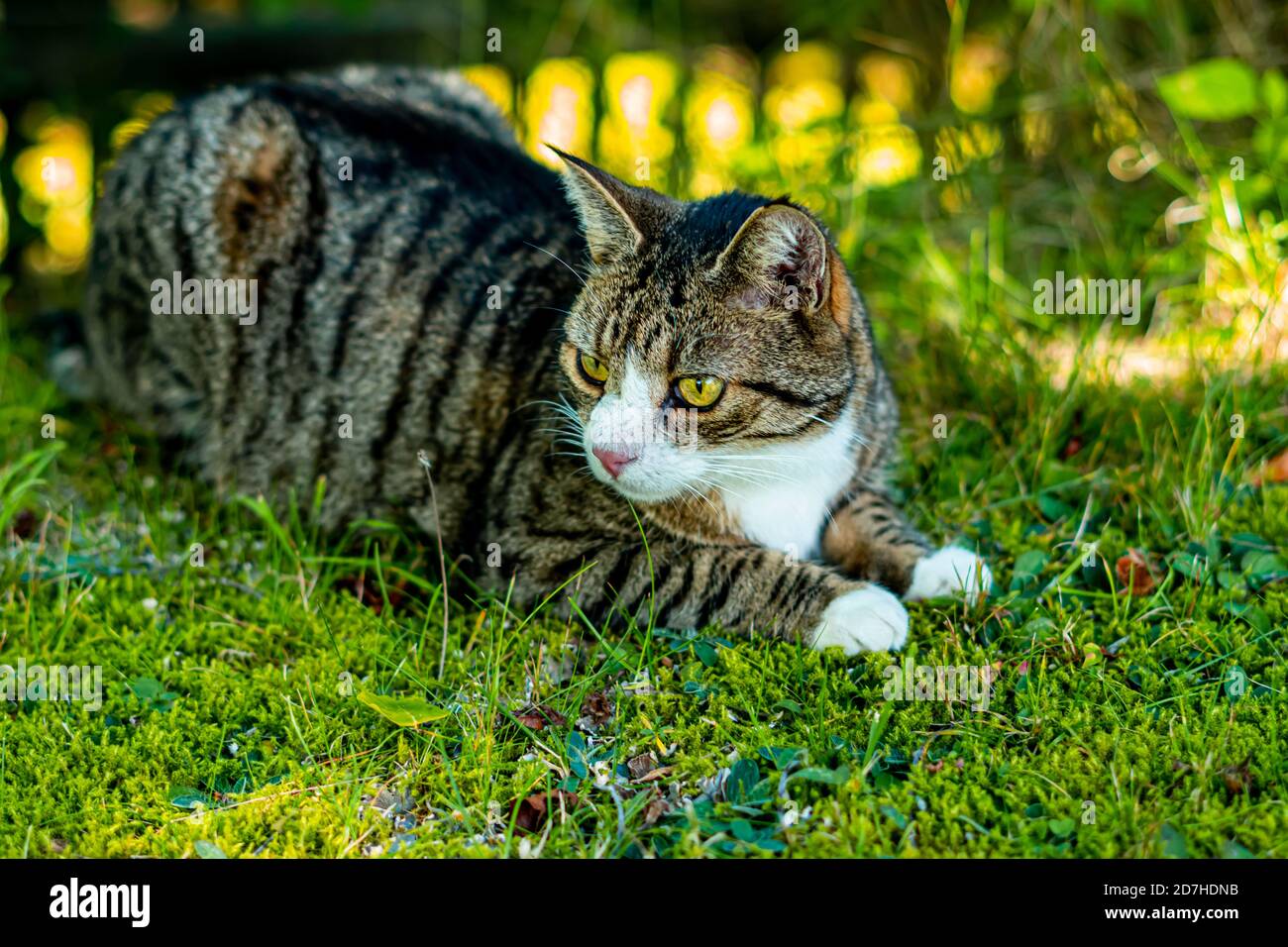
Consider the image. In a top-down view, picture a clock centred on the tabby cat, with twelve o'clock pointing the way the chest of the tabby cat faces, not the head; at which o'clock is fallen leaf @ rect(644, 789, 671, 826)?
The fallen leaf is roughly at 1 o'clock from the tabby cat.

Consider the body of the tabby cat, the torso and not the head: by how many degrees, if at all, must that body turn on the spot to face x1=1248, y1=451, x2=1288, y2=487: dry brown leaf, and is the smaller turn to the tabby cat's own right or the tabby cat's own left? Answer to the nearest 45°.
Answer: approximately 45° to the tabby cat's own left

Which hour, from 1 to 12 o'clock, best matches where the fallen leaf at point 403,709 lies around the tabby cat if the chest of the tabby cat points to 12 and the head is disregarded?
The fallen leaf is roughly at 2 o'clock from the tabby cat.

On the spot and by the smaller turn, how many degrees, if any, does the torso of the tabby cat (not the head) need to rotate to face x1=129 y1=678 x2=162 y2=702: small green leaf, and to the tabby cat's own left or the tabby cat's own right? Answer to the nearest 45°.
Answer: approximately 90° to the tabby cat's own right

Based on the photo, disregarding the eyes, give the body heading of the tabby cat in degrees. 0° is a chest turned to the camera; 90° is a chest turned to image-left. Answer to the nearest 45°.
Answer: approximately 315°

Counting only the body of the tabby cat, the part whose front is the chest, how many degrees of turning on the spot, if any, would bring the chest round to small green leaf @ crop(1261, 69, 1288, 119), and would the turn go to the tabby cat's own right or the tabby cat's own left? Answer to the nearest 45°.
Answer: approximately 45° to the tabby cat's own left

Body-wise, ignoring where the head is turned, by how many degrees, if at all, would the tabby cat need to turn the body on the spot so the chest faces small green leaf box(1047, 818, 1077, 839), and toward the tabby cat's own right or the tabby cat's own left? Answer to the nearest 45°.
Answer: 0° — it already faces it

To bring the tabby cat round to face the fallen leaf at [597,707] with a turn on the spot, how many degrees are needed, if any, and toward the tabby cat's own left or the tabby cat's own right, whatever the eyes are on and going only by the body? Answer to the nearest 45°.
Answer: approximately 45° to the tabby cat's own right

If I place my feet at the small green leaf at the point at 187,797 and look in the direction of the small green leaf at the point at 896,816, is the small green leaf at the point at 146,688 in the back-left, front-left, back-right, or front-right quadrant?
back-left
